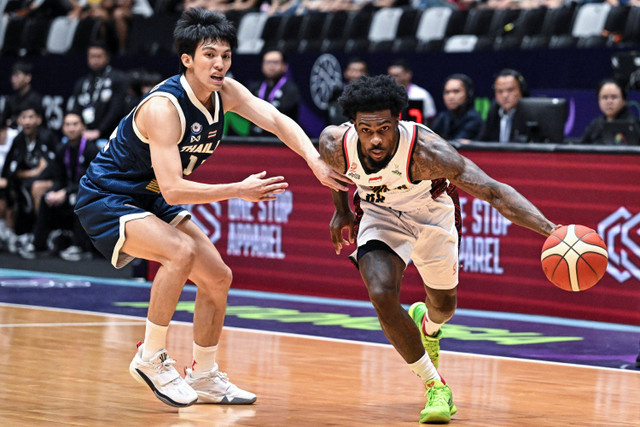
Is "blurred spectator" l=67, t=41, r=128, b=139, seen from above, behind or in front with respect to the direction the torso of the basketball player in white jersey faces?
behind

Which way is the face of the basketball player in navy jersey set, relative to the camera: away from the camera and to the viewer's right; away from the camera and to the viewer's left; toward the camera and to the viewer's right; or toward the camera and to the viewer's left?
toward the camera and to the viewer's right

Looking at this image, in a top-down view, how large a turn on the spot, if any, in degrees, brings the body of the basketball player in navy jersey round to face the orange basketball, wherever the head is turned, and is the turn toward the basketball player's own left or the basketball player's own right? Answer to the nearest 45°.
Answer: approximately 45° to the basketball player's own left

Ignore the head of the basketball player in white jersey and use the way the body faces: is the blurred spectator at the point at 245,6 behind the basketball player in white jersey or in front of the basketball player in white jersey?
behind

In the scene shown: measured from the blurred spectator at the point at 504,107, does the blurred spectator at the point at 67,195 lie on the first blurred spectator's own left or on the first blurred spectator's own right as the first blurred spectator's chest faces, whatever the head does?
on the first blurred spectator's own right

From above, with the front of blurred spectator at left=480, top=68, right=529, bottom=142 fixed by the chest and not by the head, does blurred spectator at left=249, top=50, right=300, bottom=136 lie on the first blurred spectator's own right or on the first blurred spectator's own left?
on the first blurred spectator's own right

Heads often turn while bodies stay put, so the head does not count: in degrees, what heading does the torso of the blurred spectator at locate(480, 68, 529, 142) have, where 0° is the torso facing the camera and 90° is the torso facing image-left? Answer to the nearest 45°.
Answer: approximately 0°

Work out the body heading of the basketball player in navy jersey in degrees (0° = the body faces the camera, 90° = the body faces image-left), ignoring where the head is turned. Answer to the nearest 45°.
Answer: approximately 315°

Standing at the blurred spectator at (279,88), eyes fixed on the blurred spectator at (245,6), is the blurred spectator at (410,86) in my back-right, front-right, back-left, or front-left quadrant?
back-right

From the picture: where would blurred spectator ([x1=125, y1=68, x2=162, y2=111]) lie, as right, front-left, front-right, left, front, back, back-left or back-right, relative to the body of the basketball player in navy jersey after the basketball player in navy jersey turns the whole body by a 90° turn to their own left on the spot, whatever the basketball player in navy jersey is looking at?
front-left
